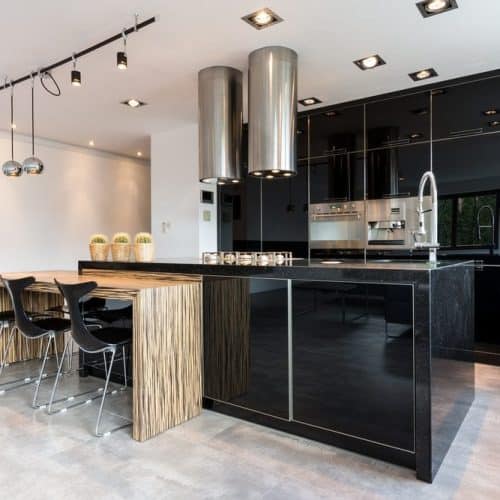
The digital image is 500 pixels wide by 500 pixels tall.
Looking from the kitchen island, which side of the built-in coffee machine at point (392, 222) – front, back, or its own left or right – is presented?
front

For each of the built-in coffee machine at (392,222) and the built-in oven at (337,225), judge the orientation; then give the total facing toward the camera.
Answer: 2

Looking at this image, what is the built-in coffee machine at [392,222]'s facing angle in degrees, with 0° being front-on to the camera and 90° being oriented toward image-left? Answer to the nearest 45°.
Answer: approximately 0°

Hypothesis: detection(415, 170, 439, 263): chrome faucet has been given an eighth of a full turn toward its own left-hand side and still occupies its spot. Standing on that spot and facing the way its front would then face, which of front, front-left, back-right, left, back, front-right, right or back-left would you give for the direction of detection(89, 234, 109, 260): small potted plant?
right

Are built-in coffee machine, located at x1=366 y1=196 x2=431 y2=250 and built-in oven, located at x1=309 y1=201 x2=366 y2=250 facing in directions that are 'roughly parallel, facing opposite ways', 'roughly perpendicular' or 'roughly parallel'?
roughly parallel

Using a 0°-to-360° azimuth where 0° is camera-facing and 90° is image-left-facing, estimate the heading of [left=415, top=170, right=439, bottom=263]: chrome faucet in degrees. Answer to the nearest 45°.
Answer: approximately 45°

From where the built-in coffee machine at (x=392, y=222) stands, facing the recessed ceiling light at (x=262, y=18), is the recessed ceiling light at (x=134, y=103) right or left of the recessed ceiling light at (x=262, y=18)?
right

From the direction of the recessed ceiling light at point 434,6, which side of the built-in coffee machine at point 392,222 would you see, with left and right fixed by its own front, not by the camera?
front

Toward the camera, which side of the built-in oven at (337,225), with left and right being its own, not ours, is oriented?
front

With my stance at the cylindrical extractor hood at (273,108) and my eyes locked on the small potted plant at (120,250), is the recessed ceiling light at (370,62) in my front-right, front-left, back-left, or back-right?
back-right

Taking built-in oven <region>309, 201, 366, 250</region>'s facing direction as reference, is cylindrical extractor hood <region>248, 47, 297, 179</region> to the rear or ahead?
ahead

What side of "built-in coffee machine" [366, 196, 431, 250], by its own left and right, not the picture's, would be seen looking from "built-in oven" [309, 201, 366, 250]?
right
